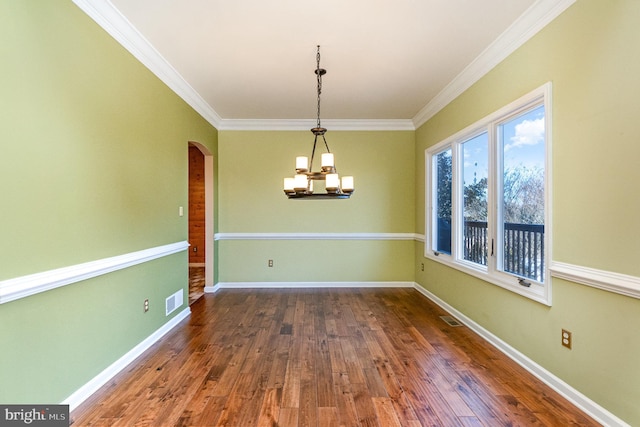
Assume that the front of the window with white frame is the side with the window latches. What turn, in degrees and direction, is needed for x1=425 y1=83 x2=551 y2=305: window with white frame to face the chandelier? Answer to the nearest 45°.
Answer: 0° — it already faces it

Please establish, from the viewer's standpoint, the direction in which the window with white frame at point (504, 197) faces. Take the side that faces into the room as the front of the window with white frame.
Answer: facing the viewer and to the left of the viewer
